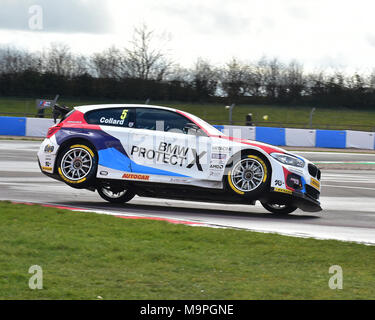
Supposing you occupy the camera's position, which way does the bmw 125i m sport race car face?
facing to the right of the viewer

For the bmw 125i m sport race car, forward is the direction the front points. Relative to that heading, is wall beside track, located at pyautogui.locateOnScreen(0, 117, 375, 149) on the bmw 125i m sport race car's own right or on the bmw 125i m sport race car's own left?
on the bmw 125i m sport race car's own left
